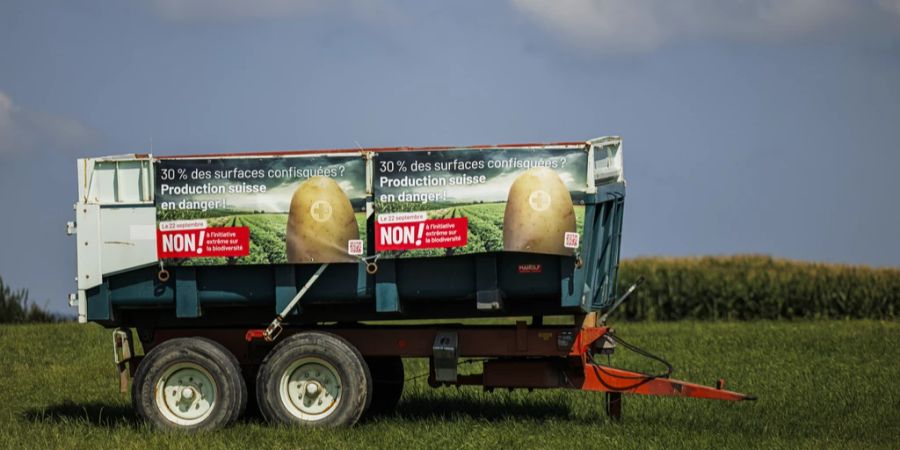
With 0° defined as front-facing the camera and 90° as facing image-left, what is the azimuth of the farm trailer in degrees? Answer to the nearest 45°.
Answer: approximately 270°
